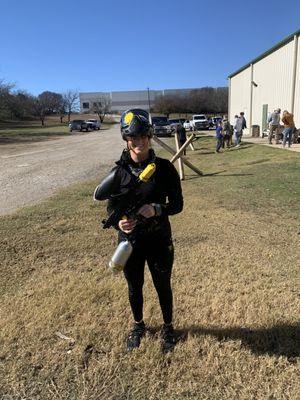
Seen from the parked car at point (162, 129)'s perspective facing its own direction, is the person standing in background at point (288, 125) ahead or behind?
ahead

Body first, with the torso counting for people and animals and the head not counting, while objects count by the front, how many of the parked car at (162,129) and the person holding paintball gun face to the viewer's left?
0

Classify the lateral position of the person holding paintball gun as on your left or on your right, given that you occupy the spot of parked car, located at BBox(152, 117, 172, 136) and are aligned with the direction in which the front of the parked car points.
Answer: on your right

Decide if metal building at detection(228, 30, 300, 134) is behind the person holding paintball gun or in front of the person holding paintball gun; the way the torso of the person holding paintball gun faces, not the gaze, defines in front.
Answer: behind

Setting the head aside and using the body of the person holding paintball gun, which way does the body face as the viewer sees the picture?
toward the camera

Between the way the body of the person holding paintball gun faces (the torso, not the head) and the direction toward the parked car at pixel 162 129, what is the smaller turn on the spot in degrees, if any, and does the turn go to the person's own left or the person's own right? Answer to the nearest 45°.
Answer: approximately 180°

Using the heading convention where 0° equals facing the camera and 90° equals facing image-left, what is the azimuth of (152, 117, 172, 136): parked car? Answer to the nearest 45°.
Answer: approximately 315°
